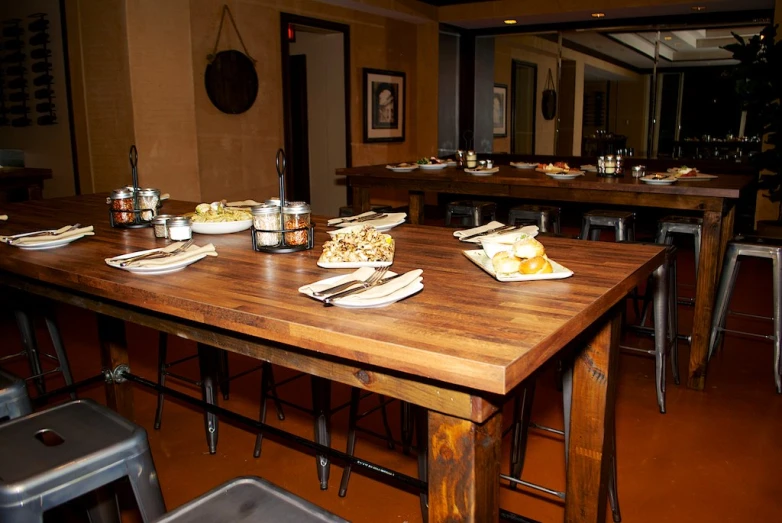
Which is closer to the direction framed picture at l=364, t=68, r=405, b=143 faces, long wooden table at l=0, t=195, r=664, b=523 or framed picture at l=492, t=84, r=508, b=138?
the long wooden table

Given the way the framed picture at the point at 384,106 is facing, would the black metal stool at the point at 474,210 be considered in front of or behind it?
in front

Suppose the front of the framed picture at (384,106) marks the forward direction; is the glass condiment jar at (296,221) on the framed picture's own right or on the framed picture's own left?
on the framed picture's own right

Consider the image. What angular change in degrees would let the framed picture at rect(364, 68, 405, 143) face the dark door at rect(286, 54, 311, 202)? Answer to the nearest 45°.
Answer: approximately 135° to its right

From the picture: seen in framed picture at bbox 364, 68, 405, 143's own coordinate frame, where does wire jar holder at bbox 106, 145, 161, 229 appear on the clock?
The wire jar holder is roughly at 2 o'clock from the framed picture.

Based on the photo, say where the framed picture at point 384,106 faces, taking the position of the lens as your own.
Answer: facing the viewer and to the right of the viewer

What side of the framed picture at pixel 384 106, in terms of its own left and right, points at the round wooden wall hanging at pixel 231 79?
right

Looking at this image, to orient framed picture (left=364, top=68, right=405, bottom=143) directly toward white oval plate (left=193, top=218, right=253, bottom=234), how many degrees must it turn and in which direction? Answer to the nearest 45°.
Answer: approximately 45° to its right

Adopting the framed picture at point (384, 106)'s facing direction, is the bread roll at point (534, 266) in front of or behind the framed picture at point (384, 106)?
in front

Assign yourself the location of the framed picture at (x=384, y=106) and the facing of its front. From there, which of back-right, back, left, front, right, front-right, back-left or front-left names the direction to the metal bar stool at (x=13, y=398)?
front-right

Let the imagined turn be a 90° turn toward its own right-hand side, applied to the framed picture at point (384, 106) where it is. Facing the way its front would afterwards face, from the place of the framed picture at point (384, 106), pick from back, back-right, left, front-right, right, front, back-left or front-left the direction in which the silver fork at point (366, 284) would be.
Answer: front-left

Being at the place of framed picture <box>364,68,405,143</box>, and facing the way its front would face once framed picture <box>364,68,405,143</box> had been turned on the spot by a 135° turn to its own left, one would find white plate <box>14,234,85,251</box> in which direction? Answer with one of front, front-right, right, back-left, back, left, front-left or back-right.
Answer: back
